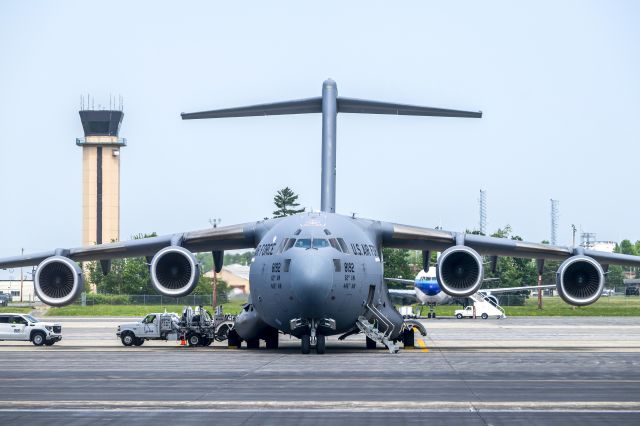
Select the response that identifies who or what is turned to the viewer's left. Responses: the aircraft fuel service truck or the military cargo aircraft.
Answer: the aircraft fuel service truck

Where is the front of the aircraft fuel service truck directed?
to the viewer's left

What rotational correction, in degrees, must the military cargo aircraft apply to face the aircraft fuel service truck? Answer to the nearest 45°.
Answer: approximately 135° to its right

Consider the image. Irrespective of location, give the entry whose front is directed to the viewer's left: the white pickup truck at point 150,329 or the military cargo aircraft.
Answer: the white pickup truck

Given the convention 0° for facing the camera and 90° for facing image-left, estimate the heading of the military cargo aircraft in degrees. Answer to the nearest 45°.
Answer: approximately 0°

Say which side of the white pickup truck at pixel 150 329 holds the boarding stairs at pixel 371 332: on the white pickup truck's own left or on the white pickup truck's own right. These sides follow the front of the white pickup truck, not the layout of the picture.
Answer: on the white pickup truck's own left

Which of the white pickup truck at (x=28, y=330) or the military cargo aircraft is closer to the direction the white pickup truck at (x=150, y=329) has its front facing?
the white pickup truck

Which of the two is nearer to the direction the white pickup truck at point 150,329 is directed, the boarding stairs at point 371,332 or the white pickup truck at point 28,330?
the white pickup truck

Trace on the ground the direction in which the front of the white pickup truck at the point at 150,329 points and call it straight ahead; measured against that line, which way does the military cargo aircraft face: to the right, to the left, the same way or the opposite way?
to the left

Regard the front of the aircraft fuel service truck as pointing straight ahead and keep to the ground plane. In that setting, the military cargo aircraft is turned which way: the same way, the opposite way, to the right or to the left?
to the left
